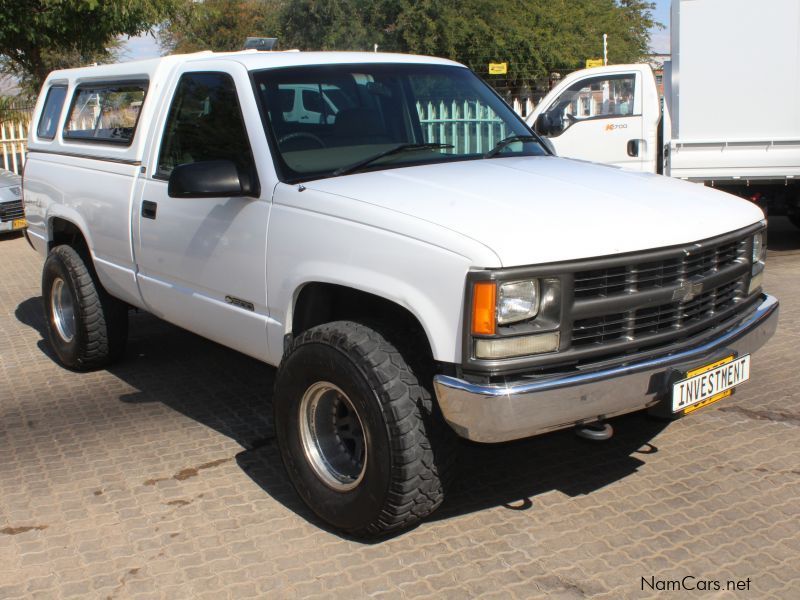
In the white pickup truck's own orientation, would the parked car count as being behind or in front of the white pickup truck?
behind

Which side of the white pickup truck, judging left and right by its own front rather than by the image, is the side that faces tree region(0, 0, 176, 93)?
back

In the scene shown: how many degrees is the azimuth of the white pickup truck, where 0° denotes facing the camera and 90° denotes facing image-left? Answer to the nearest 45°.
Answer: approximately 315°

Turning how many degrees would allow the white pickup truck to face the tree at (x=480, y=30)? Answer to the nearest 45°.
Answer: approximately 135° to its left
